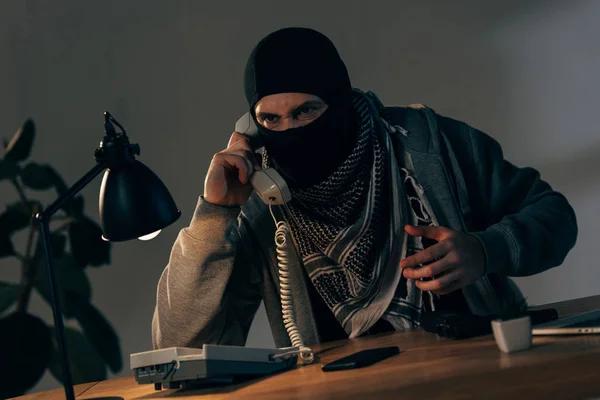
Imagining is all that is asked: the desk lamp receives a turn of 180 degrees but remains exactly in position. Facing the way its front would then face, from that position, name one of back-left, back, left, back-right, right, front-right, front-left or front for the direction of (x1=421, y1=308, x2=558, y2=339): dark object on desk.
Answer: back

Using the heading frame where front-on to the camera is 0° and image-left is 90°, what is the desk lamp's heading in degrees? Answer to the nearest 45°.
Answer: approximately 270°

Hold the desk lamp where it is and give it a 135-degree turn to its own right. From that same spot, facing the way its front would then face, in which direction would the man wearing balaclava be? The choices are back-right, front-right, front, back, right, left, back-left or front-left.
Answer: back
